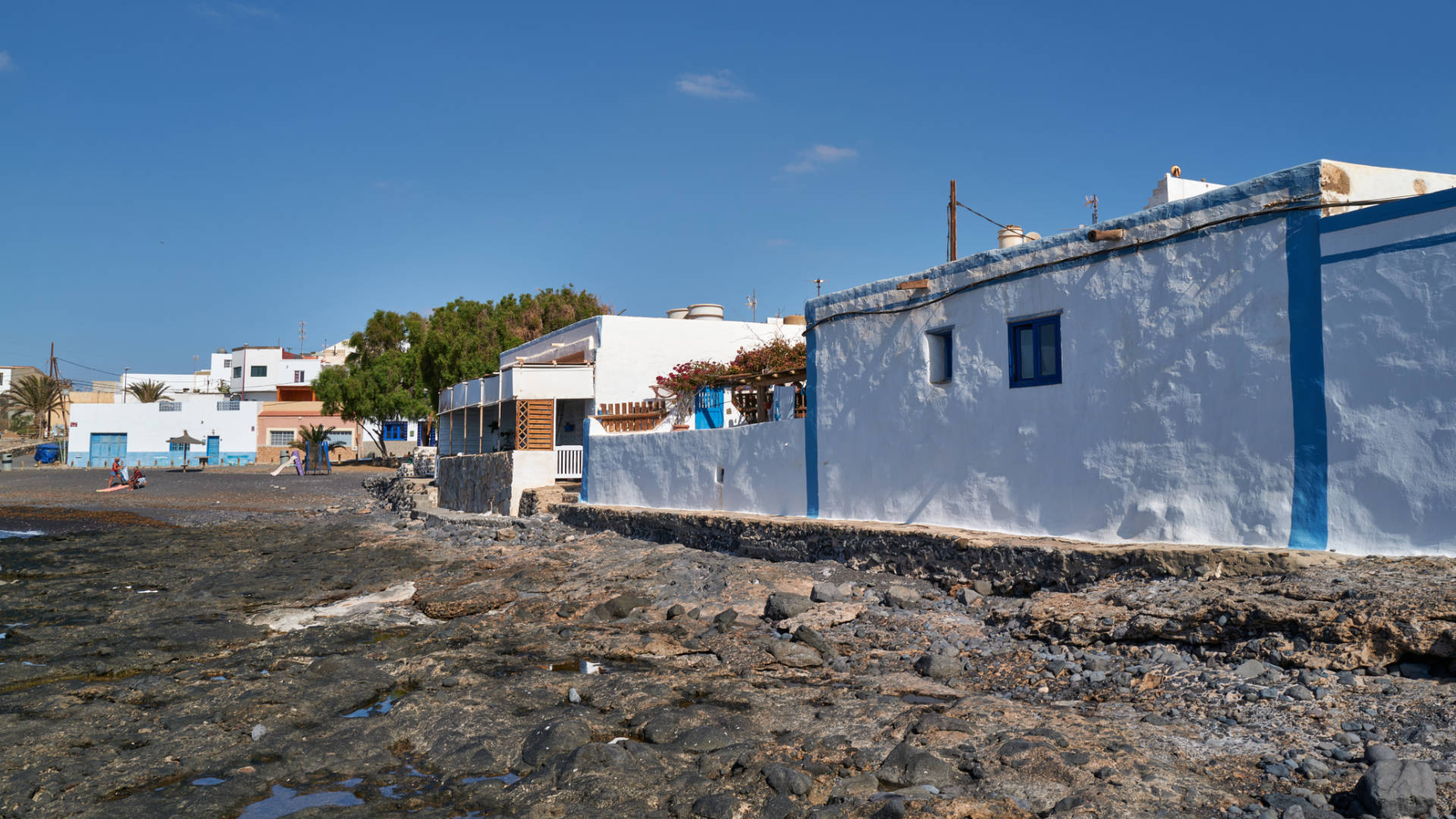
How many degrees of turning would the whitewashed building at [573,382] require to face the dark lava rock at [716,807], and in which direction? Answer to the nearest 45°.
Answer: approximately 45° to its left

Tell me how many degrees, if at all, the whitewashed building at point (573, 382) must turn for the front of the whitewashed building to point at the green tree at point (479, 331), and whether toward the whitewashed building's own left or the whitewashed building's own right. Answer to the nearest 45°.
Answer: approximately 135° to the whitewashed building's own right

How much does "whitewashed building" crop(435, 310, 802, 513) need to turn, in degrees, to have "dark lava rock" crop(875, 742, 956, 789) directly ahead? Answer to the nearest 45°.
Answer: approximately 45° to its left

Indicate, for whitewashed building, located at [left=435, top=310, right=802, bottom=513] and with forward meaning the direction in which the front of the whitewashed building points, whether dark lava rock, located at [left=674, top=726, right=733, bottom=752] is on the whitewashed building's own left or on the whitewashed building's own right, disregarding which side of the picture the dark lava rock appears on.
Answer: on the whitewashed building's own left

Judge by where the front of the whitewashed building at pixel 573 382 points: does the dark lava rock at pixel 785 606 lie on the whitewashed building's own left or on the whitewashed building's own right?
on the whitewashed building's own left

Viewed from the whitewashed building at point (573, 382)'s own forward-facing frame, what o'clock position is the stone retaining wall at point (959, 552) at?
The stone retaining wall is roughly at 10 o'clock from the whitewashed building.

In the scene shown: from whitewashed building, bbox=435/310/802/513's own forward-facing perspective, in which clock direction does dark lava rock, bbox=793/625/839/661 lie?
The dark lava rock is roughly at 10 o'clock from the whitewashed building.

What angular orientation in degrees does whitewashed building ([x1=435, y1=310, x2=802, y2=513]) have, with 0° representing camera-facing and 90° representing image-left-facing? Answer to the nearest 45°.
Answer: approximately 45°
